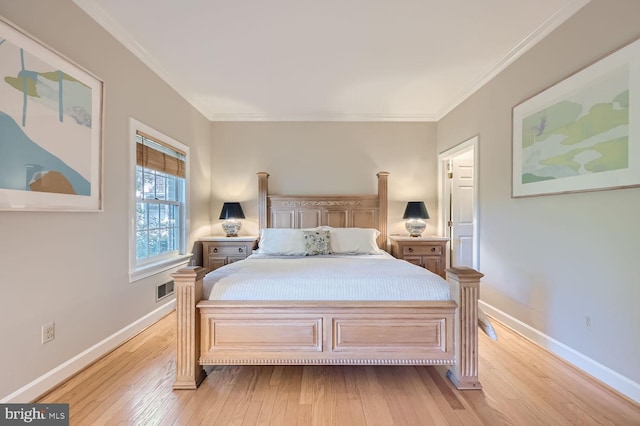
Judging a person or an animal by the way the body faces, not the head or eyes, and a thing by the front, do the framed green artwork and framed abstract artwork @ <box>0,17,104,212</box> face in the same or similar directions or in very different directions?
very different directions

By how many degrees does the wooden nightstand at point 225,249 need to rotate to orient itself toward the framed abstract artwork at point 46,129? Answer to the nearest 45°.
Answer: approximately 45° to its right

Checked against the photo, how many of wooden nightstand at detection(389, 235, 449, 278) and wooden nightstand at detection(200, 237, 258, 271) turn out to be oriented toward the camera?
2

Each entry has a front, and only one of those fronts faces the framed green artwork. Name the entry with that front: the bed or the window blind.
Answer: the window blind

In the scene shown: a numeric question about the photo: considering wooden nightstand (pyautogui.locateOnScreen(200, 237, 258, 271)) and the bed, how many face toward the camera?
2

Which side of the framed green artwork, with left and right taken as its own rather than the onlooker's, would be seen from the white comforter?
front

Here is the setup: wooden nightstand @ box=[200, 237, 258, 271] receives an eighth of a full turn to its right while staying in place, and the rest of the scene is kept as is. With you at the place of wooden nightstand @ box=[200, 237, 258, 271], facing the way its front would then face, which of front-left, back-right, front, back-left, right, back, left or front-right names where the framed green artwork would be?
left

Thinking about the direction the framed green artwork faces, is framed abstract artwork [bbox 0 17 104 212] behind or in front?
in front

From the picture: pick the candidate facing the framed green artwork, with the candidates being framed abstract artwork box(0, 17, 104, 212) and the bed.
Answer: the framed abstract artwork

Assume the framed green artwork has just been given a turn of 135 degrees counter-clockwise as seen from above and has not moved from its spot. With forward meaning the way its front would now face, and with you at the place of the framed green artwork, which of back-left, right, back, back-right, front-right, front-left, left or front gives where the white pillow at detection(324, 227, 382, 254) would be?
back

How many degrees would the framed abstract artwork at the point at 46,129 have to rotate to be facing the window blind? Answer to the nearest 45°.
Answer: approximately 90° to its left

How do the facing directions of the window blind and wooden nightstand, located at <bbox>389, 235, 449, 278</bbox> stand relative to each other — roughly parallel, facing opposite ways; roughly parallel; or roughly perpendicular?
roughly perpendicular

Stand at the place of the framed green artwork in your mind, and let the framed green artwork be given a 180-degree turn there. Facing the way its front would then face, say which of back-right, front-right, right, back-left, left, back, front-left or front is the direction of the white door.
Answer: left

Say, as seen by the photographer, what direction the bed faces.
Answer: facing the viewer

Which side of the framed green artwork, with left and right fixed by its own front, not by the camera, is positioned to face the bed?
front

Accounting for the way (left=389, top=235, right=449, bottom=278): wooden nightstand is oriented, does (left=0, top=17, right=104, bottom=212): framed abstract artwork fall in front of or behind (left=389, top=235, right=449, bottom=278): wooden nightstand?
in front

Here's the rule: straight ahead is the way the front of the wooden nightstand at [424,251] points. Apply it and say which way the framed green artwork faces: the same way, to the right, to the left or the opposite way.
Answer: to the right

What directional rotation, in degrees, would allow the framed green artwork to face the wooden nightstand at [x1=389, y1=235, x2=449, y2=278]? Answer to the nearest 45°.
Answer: approximately 90° to its right

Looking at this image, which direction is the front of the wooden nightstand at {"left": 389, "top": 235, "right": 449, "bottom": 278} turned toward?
toward the camera

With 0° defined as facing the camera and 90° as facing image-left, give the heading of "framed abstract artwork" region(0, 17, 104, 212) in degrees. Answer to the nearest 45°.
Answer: approximately 315°
